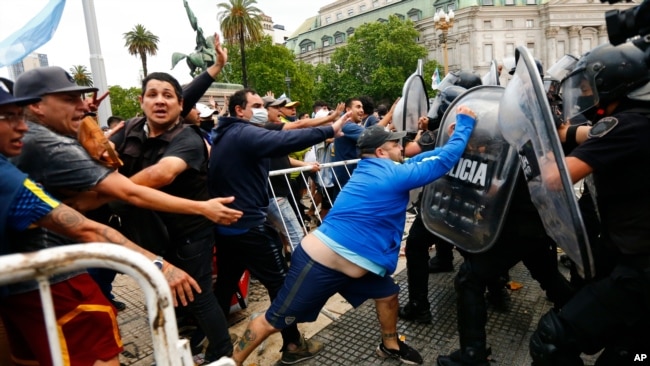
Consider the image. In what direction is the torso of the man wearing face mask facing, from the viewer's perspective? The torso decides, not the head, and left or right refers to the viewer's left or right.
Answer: facing to the right of the viewer

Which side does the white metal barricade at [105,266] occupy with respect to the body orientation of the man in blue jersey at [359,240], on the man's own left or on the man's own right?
on the man's own right

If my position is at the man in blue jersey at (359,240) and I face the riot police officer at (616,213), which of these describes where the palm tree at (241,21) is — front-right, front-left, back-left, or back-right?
back-left

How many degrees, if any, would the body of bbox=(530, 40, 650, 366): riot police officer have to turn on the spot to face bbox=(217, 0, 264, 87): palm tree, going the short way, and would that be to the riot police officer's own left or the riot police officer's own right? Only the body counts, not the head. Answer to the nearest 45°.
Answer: approximately 45° to the riot police officer's own right

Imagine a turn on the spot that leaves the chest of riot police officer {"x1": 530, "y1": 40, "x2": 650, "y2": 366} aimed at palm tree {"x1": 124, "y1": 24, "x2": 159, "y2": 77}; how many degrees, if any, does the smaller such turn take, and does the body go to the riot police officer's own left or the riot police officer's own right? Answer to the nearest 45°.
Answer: approximately 45° to the riot police officer's own right

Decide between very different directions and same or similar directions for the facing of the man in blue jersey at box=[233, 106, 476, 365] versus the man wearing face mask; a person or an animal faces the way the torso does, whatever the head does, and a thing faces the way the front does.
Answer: same or similar directions

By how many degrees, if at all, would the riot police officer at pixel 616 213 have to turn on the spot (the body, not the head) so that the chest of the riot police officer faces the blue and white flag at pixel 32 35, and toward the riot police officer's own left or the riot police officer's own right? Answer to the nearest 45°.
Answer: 0° — they already face it

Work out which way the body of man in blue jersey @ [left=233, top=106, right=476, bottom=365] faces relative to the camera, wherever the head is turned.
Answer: to the viewer's right

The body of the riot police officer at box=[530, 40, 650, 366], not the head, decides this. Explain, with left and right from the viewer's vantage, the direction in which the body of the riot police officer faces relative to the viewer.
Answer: facing to the left of the viewer

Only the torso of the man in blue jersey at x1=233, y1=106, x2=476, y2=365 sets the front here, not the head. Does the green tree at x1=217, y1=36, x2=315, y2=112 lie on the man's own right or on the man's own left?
on the man's own left

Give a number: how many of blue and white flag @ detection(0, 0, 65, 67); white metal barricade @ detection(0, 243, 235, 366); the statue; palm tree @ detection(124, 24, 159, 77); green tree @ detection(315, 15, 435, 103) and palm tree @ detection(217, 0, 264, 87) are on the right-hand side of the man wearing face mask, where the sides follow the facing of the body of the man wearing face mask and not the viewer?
1

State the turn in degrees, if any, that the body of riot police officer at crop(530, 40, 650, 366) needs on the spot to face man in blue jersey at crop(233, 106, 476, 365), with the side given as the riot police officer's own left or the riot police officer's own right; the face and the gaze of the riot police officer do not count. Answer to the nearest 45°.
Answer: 0° — they already face them

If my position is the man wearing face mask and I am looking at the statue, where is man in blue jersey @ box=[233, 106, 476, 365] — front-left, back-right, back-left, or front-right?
back-right

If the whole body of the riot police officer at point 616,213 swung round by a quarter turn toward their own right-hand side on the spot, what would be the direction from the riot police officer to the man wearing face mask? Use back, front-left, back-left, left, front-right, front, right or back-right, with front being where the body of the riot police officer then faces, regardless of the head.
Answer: left

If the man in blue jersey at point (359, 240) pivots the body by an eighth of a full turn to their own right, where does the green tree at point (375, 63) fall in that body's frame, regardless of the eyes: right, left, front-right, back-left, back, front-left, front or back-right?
back-left

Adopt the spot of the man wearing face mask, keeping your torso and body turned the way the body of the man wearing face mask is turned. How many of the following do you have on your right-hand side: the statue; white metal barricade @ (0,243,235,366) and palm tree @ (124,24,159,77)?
1
